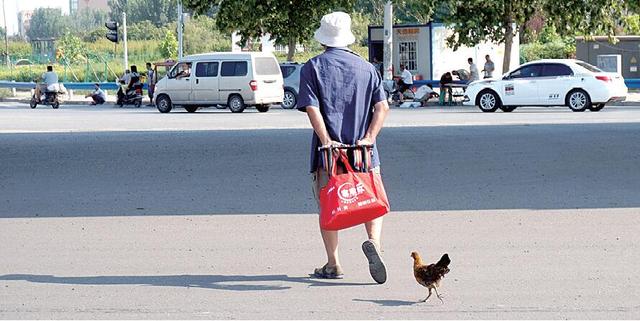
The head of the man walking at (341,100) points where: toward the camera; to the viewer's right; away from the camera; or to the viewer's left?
away from the camera

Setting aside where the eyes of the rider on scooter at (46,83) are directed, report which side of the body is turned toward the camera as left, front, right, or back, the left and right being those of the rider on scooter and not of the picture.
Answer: left

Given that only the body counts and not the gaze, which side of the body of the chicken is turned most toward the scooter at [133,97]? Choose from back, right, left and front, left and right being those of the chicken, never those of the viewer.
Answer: right

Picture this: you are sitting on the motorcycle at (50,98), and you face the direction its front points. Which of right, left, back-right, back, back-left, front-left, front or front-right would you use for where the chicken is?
left

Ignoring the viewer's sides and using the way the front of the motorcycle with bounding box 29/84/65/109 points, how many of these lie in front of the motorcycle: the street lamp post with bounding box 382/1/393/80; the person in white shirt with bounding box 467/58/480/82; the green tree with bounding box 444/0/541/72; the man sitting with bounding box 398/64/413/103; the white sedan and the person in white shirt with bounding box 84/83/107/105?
0

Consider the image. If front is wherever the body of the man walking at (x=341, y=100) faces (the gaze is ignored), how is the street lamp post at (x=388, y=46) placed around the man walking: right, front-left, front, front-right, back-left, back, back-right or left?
front

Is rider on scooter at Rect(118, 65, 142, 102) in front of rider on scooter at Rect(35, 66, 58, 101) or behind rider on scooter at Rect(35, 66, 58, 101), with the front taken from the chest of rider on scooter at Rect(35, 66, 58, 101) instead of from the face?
behind

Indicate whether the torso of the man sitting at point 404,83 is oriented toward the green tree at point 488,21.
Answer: no

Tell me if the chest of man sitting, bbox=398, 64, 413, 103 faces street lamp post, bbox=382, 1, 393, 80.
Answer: no

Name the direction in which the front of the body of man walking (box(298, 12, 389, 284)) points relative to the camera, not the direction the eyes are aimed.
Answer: away from the camera

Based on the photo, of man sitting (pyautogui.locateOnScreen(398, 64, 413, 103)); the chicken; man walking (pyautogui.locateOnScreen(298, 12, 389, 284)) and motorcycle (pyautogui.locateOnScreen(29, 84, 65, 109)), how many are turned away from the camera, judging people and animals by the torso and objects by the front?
1

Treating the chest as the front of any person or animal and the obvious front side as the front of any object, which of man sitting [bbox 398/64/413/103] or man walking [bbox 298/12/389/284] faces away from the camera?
man walking [bbox 298/12/389/284]

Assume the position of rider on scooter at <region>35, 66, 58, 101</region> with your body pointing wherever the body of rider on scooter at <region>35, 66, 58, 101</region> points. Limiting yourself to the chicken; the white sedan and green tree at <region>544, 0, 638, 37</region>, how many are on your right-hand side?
0
